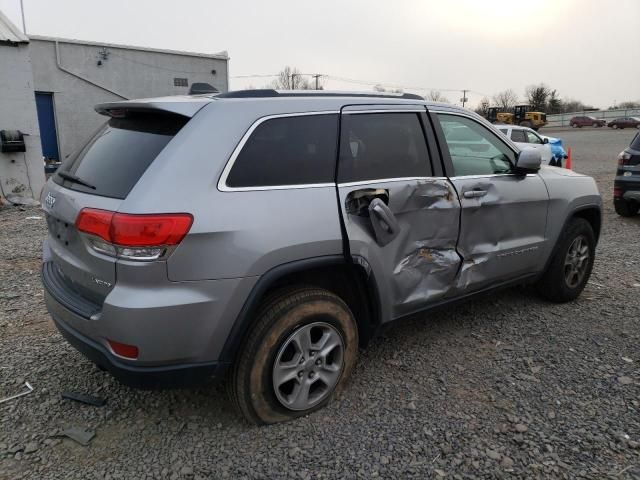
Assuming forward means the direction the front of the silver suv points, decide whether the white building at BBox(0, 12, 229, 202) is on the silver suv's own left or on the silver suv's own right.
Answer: on the silver suv's own left

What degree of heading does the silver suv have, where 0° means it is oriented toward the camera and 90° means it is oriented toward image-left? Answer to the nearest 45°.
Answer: approximately 225°

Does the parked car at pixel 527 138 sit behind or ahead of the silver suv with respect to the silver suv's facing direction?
ahead
